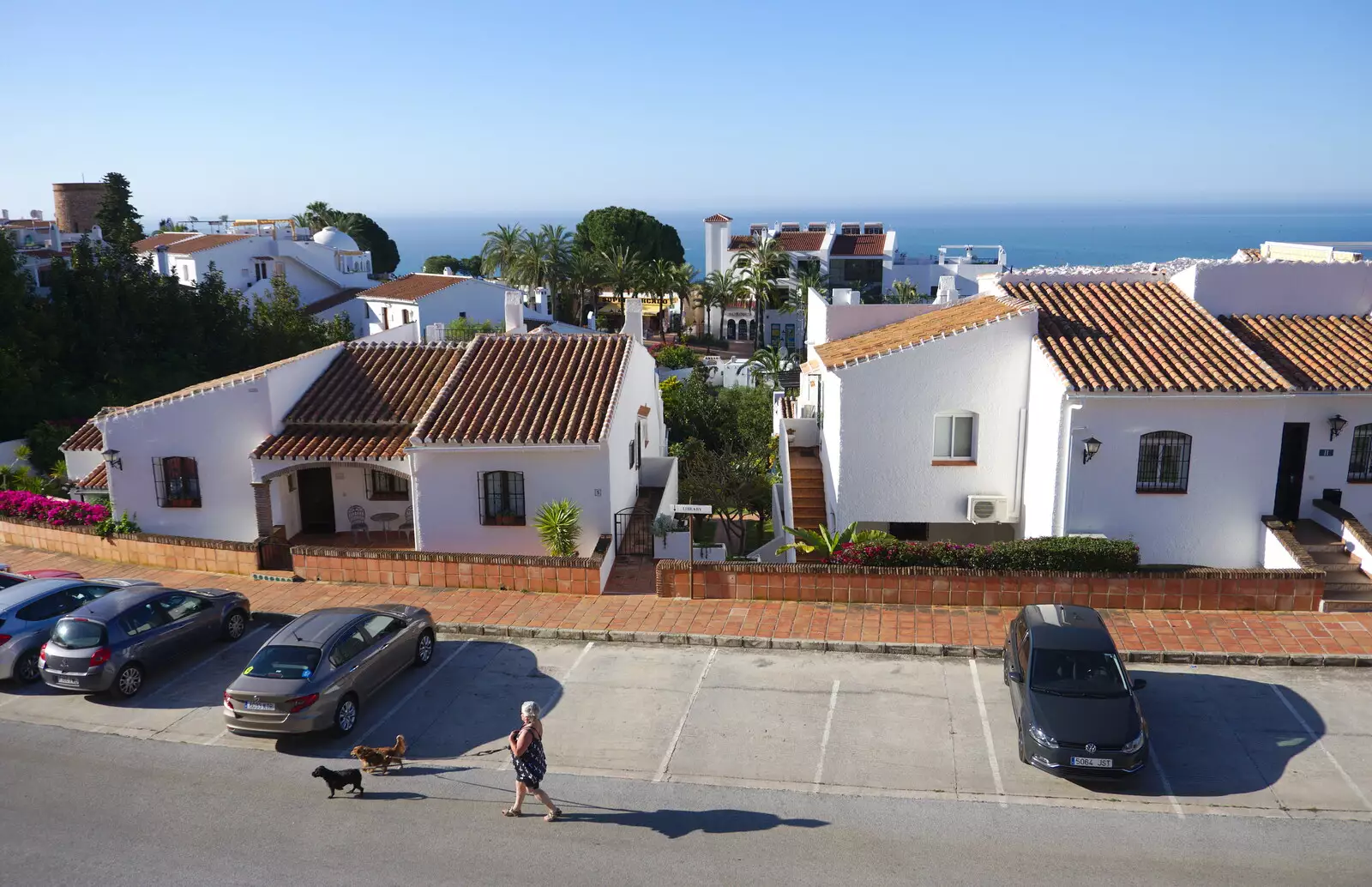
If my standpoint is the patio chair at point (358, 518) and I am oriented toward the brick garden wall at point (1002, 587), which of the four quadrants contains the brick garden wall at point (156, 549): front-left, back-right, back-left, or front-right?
back-right

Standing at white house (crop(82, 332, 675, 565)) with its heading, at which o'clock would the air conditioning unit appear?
The air conditioning unit is roughly at 10 o'clock from the white house.

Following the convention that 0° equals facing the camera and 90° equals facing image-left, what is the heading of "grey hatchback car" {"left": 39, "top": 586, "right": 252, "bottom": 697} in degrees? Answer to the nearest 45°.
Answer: approximately 225°

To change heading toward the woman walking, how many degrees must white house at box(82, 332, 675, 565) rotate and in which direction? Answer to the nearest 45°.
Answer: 0° — it already faces them

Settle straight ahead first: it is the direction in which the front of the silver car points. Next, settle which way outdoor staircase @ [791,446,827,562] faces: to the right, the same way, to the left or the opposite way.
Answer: the opposite way

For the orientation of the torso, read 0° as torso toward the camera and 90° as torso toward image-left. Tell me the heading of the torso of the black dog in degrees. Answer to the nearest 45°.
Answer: approximately 90°

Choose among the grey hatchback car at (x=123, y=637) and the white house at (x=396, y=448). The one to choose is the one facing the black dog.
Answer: the white house

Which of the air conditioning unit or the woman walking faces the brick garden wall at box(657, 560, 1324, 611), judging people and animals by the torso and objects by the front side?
the air conditioning unit

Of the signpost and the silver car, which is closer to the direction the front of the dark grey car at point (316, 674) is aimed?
the signpost

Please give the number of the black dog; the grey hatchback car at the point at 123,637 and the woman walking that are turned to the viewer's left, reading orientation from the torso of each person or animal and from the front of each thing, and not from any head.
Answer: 2

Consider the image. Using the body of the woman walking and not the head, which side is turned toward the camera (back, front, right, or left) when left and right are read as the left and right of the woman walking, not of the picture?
left
